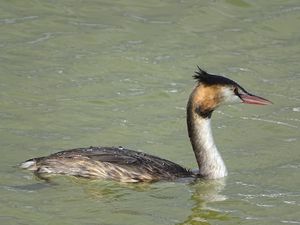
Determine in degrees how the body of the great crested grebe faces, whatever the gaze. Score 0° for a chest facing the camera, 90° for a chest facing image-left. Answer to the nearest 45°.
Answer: approximately 270°
